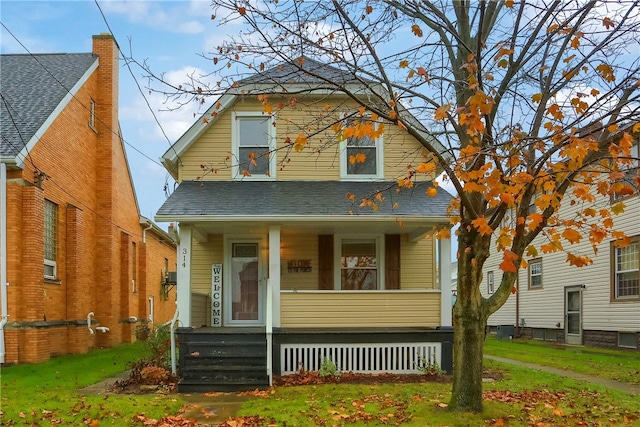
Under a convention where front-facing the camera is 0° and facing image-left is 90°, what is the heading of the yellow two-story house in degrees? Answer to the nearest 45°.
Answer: approximately 0°
